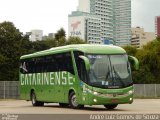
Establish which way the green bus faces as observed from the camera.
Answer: facing the viewer and to the right of the viewer
